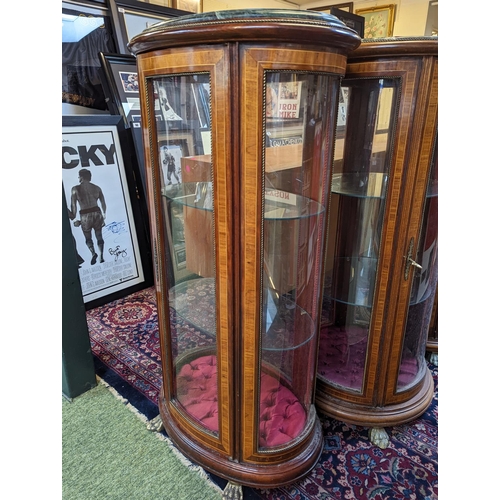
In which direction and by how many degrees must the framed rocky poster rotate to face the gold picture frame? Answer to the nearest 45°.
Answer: approximately 90° to its left

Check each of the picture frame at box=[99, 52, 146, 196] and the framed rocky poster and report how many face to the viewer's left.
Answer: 0

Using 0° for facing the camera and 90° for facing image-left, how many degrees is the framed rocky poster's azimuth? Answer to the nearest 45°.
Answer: approximately 315°

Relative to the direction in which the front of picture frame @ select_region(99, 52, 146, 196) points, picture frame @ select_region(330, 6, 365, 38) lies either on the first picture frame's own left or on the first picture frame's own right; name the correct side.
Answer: on the first picture frame's own left

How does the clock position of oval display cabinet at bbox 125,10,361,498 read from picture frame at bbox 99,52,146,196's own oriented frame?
The oval display cabinet is roughly at 1 o'clock from the picture frame.

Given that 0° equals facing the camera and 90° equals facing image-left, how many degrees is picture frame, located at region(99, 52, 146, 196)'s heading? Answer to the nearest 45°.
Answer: approximately 315°

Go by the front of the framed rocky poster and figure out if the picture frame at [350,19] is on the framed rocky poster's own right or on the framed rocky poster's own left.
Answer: on the framed rocky poster's own left

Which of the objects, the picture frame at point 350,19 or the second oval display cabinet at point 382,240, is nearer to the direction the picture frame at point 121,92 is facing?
the second oval display cabinet
